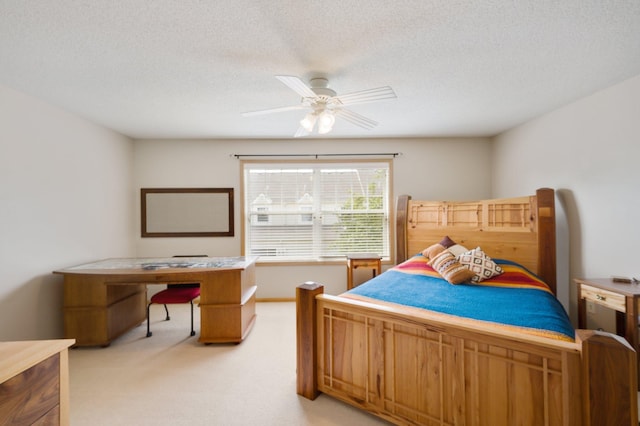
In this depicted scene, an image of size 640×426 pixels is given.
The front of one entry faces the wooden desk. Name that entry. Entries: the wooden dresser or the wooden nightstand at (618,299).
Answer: the wooden nightstand

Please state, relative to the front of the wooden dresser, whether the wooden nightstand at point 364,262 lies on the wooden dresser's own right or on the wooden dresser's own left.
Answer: on the wooden dresser's own left

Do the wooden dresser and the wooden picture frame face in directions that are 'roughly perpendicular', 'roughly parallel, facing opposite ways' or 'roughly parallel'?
roughly perpendicular

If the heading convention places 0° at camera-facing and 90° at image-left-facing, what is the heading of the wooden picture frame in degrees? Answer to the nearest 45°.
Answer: approximately 0°

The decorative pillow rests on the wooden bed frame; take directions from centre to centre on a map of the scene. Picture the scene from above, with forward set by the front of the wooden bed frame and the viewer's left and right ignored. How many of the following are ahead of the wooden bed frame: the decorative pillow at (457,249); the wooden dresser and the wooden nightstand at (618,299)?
1

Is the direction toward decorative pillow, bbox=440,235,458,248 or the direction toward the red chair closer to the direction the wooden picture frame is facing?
the red chair

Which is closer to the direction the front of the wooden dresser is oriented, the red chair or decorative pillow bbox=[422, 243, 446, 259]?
the decorative pillow

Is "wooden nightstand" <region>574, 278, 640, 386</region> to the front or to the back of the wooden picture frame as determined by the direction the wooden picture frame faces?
to the front

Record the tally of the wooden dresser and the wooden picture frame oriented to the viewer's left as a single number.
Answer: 0

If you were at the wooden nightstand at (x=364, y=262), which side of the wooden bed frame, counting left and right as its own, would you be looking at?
right
